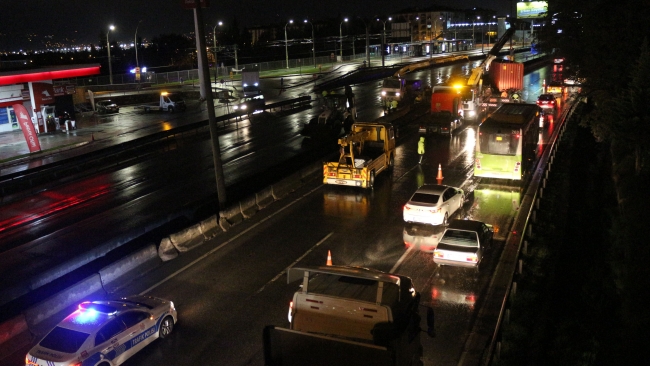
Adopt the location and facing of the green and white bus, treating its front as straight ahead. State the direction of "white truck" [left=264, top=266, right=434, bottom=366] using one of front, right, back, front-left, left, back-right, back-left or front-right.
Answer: back

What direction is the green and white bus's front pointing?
away from the camera

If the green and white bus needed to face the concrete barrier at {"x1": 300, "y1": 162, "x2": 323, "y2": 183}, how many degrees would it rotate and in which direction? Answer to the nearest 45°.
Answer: approximately 90° to its left

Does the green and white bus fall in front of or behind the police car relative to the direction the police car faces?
in front

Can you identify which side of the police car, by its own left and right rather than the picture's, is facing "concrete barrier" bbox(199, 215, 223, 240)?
front

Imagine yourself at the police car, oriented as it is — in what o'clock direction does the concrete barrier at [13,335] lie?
The concrete barrier is roughly at 9 o'clock from the police car.

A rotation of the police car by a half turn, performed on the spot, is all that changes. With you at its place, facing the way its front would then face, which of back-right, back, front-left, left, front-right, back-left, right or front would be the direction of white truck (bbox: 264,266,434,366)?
left

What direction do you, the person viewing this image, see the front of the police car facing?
facing away from the viewer and to the right of the viewer

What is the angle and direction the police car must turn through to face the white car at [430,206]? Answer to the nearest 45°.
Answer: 0° — it already faces it

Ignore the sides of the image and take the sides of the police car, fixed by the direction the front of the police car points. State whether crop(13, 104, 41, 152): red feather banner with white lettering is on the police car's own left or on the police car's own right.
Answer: on the police car's own left
